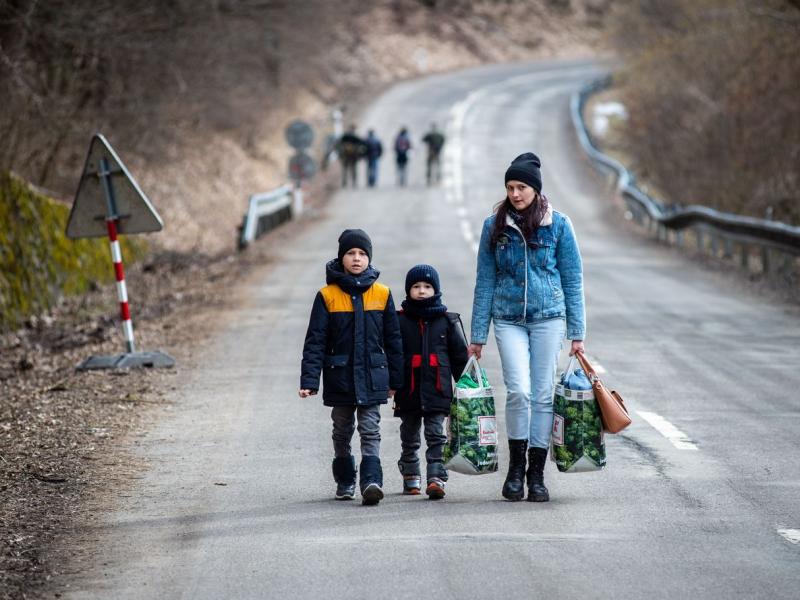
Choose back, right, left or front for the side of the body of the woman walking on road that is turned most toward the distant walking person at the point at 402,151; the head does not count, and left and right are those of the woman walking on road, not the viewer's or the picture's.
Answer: back

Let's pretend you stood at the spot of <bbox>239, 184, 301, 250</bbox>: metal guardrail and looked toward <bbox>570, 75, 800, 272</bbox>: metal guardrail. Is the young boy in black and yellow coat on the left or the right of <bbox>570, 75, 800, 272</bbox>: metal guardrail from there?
right

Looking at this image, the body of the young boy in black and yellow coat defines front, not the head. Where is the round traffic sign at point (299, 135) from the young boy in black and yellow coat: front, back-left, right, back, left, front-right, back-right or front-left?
back

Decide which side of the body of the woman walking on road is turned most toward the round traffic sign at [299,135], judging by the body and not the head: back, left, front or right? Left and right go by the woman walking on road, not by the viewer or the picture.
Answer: back

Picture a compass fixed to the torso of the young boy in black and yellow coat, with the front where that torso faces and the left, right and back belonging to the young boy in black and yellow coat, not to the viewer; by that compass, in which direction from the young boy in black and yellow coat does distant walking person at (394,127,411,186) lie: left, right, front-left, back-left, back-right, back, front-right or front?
back

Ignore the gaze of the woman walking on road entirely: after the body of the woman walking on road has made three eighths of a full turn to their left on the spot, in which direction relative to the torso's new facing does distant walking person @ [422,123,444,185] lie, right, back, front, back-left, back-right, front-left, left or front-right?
front-left

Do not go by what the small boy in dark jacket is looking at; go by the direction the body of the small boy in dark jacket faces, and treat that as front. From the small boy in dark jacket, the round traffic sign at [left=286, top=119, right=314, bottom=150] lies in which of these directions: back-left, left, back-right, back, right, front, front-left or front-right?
back

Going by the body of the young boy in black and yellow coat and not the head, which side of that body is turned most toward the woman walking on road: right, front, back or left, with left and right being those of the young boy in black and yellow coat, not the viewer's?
left

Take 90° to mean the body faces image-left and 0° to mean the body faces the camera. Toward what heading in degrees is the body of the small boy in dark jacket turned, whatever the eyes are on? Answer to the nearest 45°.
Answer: approximately 0°

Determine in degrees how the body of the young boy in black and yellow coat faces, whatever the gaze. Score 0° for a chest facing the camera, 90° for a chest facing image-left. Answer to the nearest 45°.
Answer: approximately 0°
